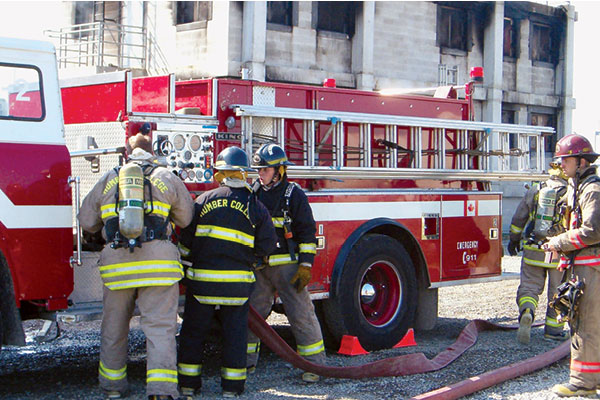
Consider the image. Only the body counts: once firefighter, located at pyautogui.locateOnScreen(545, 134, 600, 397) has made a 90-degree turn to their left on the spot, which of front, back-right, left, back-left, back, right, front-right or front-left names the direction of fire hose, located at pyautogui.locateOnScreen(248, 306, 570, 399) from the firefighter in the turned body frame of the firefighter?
right

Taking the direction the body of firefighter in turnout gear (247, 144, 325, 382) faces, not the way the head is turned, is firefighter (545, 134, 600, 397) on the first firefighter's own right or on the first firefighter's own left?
on the first firefighter's own left

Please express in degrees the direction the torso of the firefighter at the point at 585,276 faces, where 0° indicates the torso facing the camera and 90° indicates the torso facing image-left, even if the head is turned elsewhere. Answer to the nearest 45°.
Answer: approximately 90°

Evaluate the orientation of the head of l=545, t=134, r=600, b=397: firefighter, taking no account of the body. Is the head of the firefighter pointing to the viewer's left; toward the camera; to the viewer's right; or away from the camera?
to the viewer's left

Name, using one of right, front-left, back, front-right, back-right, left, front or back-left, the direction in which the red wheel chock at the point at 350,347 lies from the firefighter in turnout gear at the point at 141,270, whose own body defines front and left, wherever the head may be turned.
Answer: front-right

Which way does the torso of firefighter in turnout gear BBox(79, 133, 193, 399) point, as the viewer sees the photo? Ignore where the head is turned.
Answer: away from the camera

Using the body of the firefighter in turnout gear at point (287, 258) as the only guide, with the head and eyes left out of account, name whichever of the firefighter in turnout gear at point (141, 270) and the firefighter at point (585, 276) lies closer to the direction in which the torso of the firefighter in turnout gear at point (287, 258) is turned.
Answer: the firefighter in turnout gear

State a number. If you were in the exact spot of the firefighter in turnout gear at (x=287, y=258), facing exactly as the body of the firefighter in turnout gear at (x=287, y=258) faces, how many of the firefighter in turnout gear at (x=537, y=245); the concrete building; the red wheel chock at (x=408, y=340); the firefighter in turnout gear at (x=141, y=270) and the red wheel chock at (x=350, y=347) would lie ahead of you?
1

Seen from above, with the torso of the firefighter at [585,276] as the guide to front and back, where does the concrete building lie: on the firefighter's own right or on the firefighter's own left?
on the firefighter's own right

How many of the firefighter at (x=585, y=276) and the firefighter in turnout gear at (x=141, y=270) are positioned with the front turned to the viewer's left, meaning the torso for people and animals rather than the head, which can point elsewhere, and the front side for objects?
1

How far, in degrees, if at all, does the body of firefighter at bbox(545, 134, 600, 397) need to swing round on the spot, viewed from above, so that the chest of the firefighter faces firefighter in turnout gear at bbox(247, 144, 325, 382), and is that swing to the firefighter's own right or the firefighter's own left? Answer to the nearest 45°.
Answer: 0° — they already face them

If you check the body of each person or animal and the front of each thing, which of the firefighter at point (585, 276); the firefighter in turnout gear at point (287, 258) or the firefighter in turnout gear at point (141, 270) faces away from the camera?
the firefighter in turnout gear at point (141, 270)

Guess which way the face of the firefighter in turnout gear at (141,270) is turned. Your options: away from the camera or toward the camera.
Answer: away from the camera

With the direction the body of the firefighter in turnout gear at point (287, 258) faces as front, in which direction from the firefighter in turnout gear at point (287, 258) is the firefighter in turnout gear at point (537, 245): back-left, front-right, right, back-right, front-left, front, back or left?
back

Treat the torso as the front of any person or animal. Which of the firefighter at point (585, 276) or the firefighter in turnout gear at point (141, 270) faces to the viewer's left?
the firefighter
